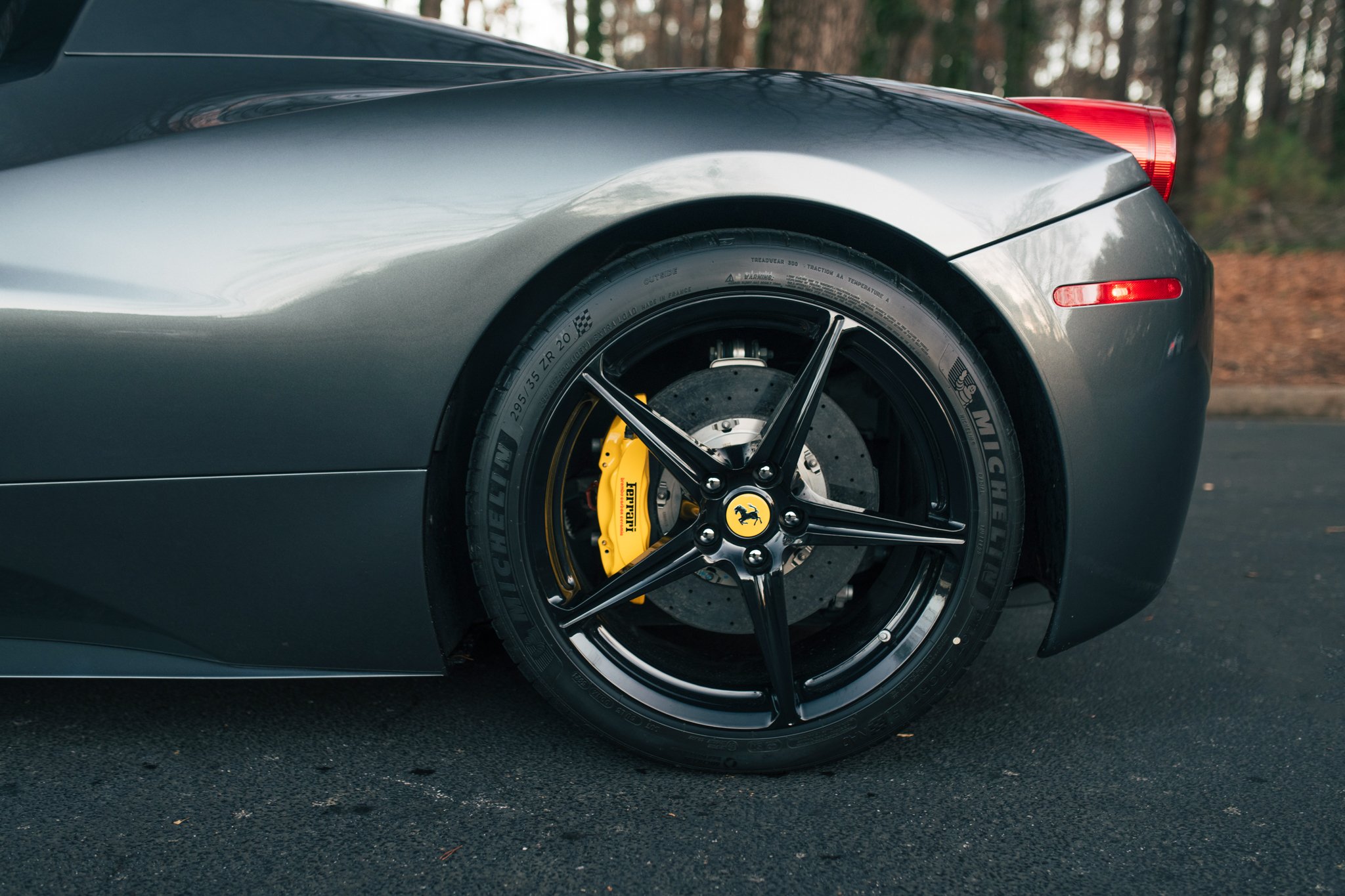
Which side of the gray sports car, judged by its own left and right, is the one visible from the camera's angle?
left
